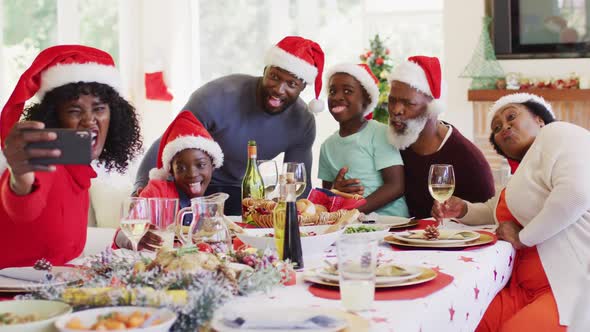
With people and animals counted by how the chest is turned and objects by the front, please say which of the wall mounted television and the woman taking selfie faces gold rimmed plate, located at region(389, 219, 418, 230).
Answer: the wall mounted television

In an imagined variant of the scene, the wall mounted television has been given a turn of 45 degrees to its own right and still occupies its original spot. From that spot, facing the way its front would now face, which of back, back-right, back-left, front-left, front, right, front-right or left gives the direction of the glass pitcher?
front-left

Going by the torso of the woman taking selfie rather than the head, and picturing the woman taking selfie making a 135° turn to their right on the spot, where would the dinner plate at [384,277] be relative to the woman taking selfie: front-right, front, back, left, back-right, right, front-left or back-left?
back

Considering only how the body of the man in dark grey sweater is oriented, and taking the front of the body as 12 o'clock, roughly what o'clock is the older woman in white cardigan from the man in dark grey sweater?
The older woman in white cardigan is roughly at 11 o'clock from the man in dark grey sweater.

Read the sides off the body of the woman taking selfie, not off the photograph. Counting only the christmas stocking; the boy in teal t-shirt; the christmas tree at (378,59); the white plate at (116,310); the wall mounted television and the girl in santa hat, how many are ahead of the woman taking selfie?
1

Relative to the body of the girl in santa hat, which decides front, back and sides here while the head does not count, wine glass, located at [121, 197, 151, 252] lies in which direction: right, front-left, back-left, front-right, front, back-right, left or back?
front

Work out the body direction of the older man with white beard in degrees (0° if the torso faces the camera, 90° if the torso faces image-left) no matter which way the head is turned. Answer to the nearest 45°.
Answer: approximately 45°

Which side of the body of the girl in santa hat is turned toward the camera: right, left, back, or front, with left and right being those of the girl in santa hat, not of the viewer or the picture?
front

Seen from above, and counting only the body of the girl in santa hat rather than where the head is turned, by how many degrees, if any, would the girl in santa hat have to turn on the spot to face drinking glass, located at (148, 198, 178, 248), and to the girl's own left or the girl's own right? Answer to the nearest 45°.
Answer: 0° — they already face it

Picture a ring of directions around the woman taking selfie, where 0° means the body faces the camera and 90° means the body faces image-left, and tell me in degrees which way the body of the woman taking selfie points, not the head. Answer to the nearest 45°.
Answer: approximately 0°

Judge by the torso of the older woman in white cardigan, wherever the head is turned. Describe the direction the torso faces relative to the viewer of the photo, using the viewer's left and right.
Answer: facing the viewer and to the left of the viewer

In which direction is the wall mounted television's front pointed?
toward the camera

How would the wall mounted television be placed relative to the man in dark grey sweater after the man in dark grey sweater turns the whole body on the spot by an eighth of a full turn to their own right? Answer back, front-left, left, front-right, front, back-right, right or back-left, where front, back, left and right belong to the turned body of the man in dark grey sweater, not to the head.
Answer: back

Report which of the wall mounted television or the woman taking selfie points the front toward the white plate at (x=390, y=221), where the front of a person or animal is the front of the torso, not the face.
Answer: the wall mounted television

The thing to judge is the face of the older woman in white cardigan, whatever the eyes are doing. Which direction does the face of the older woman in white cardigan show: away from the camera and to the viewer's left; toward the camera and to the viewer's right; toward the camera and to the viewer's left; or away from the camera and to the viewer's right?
toward the camera and to the viewer's left
